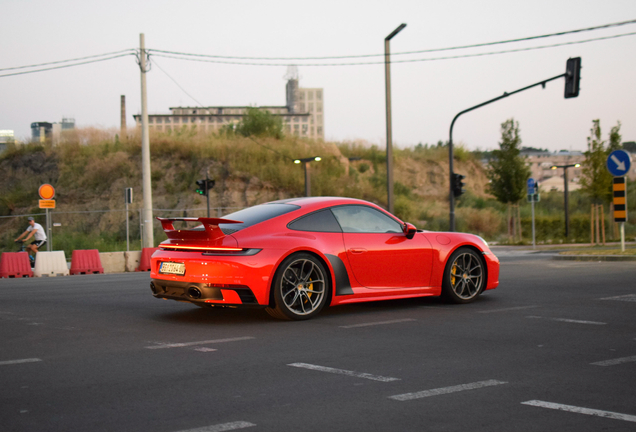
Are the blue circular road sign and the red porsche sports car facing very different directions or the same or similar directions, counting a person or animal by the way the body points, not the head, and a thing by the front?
very different directions

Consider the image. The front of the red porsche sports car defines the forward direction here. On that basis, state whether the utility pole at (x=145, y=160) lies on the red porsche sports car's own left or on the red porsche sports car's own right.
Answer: on the red porsche sports car's own left

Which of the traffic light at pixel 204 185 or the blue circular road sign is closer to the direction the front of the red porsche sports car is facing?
the blue circular road sign

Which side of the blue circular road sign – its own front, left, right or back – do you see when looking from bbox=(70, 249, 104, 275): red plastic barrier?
right

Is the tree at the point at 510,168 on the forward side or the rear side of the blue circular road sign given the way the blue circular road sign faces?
on the rear side

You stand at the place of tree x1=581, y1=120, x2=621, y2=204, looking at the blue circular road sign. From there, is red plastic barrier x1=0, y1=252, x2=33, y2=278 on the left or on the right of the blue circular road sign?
right

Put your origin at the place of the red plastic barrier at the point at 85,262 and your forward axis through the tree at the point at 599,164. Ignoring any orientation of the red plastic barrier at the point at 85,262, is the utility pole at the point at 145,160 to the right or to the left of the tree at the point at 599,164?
left

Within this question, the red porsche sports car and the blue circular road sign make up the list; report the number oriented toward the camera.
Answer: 1

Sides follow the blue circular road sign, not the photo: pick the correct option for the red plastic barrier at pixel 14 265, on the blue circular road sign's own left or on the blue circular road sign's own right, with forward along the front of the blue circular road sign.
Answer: on the blue circular road sign's own right

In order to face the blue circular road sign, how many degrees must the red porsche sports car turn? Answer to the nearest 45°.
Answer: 0° — it already faces it

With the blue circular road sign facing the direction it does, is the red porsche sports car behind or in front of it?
in front

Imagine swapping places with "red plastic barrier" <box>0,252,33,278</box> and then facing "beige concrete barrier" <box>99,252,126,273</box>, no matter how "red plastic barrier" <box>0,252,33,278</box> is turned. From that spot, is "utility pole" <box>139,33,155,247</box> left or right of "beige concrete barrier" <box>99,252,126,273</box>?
left

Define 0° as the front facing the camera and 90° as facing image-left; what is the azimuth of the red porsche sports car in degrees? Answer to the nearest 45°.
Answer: approximately 225°

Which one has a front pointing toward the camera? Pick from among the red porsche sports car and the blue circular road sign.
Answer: the blue circular road sign

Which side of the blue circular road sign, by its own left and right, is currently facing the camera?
front

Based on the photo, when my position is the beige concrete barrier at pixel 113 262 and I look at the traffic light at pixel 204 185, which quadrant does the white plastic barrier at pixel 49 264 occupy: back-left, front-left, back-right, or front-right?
back-left

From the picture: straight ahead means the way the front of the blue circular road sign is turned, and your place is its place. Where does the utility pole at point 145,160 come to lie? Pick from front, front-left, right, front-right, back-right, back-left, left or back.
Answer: right

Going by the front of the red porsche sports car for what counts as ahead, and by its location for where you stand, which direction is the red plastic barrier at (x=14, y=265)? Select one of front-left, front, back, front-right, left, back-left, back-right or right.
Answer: left

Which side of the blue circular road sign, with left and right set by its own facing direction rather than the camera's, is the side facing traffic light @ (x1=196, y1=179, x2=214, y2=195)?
right
